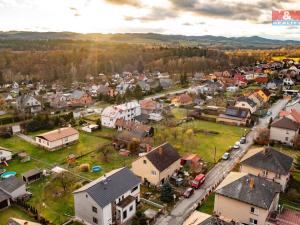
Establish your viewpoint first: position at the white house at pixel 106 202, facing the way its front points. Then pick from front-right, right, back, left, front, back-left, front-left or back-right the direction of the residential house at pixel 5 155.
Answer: back

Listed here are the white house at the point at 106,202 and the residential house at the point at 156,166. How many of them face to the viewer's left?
0

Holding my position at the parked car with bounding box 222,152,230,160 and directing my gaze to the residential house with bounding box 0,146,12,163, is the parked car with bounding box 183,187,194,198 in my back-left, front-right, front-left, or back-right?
front-left

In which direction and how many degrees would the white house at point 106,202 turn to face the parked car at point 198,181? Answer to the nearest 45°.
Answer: approximately 90° to its left

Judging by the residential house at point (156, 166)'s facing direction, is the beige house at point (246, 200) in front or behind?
in front

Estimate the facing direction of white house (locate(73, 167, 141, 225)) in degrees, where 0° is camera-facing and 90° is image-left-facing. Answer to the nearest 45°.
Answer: approximately 315°

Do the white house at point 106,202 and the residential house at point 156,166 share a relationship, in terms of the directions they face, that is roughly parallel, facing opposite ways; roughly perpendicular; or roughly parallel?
roughly parallel

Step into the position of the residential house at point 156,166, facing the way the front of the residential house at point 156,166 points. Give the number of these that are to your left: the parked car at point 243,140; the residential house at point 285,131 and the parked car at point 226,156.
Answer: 3

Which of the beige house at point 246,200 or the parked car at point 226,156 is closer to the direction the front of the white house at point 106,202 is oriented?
the beige house

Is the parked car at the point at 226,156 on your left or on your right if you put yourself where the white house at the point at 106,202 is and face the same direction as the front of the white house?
on your left

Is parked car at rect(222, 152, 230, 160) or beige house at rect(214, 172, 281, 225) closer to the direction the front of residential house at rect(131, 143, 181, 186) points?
the beige house

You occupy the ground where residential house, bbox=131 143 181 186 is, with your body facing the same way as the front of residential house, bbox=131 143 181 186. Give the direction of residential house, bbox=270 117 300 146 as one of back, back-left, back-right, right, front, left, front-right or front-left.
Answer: left

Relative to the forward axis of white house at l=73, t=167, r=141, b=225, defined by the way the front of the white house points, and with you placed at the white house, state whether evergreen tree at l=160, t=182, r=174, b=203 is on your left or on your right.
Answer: on your left

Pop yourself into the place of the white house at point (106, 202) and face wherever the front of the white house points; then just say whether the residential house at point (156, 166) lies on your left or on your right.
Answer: on your left
